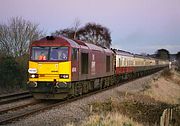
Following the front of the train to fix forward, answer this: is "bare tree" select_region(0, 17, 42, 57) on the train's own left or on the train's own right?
on the train's own right

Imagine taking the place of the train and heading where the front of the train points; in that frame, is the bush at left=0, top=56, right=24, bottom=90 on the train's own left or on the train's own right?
on the train's own right

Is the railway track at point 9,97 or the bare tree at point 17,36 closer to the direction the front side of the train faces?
the railway track

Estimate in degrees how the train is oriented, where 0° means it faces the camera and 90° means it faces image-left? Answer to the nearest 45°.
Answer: approximately 45°
